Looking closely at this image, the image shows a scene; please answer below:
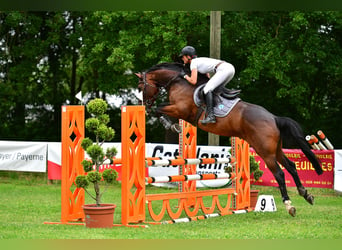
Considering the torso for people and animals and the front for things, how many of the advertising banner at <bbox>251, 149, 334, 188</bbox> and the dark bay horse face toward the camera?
1

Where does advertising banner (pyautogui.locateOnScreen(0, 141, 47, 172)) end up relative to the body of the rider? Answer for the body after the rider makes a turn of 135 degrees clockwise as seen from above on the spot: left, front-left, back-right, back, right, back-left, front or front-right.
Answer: left

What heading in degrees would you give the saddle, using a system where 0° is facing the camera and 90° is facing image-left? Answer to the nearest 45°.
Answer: approximately 90°

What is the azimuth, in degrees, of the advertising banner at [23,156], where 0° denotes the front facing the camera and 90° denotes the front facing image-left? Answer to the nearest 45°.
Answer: approximately 0°

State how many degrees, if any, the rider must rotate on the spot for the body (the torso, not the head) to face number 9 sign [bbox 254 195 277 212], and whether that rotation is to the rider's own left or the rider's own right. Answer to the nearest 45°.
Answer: approximately 135° to the rider's own right

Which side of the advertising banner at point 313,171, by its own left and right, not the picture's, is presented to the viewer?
front

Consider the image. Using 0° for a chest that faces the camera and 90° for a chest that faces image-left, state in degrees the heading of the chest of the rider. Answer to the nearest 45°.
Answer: approximately 90°

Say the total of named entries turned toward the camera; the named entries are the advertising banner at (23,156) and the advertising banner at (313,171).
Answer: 2

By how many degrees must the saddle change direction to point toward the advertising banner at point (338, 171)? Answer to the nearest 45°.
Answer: approximately 135° to its right

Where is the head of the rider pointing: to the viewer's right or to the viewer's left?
to the viewer's left

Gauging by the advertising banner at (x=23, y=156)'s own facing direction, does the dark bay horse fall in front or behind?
in front

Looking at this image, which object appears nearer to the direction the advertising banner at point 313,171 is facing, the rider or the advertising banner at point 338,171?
the rider

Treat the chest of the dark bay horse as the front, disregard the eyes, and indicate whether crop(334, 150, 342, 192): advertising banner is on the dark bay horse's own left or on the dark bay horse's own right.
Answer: on the dark bay horse's own right

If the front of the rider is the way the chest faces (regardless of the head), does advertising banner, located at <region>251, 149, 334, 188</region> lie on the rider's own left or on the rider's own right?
on the rider's own right

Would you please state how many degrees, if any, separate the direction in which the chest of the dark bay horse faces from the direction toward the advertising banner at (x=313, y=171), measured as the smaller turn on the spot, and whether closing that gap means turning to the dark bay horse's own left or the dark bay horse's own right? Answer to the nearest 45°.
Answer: approximately 90° to the dark bay horse's own right

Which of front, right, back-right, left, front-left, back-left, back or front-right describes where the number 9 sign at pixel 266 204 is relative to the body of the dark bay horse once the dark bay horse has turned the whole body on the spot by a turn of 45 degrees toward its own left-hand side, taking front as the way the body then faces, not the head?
back-right

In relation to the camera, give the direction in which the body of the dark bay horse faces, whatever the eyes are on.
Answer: to the viewer's left
